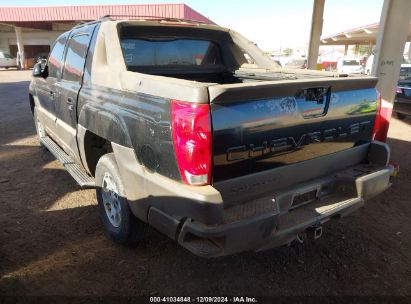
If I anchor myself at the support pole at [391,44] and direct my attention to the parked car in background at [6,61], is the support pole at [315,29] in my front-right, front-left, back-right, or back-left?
front-right

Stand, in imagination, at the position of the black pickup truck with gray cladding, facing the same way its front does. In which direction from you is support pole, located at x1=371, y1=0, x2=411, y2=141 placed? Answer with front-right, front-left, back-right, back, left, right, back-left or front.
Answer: right

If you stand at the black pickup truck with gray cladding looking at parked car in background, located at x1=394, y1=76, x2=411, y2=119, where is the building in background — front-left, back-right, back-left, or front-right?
front-left

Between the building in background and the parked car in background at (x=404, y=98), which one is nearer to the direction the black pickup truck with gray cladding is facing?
the building in background

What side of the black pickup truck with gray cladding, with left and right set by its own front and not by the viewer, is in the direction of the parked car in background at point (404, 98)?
right

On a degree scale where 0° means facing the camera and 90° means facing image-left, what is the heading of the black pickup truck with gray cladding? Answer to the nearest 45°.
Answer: approximately 135°

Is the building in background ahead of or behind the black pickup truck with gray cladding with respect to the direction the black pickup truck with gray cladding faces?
ahead

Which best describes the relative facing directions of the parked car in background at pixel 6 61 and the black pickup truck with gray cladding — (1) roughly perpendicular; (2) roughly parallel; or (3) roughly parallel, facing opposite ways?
roughly perpendicular

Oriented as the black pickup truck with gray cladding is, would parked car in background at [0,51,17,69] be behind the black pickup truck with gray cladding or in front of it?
in front

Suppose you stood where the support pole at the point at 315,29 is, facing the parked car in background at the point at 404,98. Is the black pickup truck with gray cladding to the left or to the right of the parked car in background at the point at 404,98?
right
